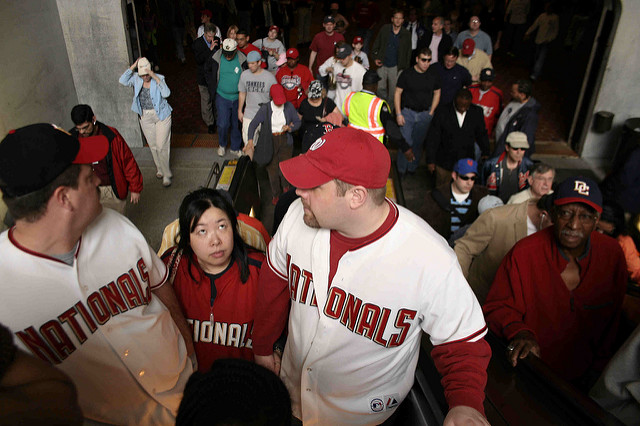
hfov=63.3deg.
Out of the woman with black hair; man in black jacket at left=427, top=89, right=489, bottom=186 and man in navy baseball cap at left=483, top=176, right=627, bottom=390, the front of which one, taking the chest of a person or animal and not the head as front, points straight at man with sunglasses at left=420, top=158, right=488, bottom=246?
the man in black jacket

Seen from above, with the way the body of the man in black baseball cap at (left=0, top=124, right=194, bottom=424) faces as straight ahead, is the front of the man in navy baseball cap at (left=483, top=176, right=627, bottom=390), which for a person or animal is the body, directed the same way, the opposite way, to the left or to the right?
the same way

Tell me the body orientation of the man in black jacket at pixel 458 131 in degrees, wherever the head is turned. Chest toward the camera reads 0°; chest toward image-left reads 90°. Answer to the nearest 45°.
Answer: approximately 0°

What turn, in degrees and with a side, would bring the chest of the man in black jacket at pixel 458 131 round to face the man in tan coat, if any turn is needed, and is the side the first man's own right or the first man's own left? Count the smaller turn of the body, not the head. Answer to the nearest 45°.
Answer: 0° — they already face them

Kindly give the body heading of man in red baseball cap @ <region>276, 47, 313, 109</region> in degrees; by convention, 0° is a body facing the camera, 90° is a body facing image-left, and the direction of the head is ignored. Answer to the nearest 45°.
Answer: approximately 0°

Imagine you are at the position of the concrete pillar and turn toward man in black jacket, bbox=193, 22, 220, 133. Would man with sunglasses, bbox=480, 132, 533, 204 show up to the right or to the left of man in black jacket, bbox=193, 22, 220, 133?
right

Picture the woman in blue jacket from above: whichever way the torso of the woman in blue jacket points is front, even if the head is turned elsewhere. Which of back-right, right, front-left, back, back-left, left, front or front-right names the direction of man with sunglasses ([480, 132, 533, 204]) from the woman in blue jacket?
front-left

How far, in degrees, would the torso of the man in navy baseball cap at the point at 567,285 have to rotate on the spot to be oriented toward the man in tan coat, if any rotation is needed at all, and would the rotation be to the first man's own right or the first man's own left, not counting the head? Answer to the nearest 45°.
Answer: approximately 135° to the first man's own right

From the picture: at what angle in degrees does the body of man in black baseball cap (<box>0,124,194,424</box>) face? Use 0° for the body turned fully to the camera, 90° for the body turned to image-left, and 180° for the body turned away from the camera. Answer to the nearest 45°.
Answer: approximately 315°
